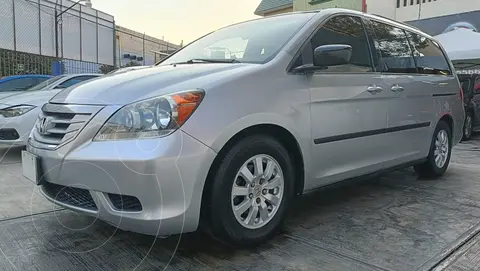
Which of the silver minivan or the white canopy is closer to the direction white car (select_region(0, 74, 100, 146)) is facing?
the silver minivan

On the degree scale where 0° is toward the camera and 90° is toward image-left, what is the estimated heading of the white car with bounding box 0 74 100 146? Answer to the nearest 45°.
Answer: approximately 45°

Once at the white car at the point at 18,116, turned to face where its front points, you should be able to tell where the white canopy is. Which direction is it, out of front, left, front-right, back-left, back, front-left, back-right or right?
back-left

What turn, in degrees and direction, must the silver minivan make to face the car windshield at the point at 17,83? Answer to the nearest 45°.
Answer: approximately 90° to its right

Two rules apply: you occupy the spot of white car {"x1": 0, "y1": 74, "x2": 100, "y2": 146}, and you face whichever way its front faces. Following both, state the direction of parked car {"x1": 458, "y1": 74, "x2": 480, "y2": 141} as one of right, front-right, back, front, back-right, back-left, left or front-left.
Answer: back-left

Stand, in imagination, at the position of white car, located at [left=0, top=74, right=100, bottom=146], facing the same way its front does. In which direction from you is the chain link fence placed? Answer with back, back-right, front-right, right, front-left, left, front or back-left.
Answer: back-right

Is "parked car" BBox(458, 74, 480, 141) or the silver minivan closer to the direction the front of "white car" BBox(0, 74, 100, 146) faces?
the silver minivan

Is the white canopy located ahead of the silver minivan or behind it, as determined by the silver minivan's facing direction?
behind

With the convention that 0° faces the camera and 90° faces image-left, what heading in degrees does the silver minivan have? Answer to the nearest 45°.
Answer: approximately 45°

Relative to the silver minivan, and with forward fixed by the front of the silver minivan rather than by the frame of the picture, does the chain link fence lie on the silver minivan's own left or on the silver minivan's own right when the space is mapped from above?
on the silver minivan's own right

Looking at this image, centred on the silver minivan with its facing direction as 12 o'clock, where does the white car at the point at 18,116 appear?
The white car is roughly at 3 o'clock from the silver minivan.
